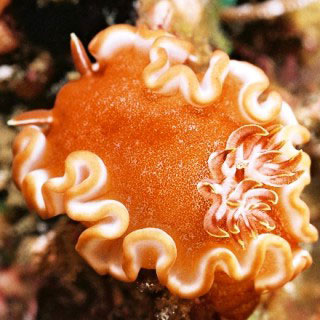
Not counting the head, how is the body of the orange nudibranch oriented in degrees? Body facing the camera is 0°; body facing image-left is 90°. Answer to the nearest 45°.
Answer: approximately 135°

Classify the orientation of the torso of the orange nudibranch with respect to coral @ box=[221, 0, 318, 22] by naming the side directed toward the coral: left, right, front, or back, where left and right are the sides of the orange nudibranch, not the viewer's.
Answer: right
